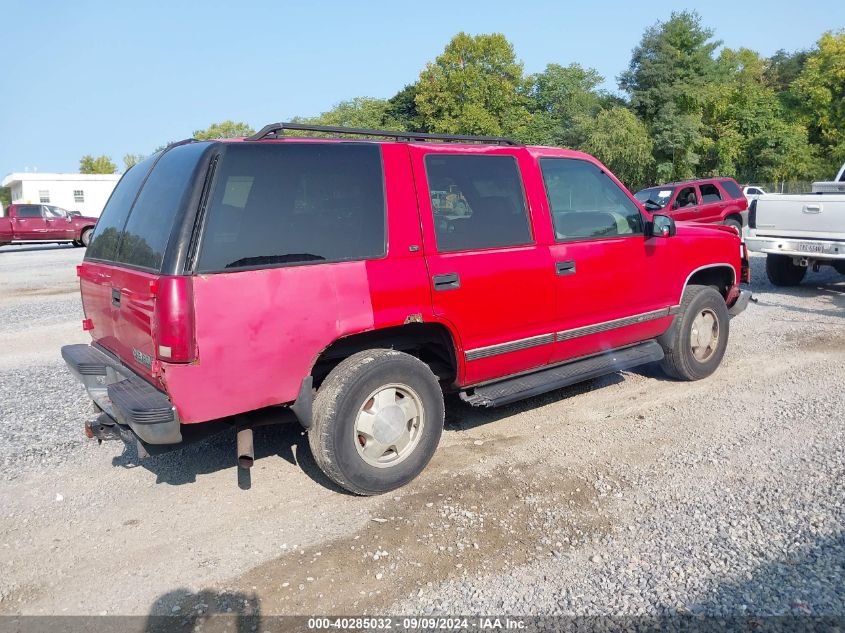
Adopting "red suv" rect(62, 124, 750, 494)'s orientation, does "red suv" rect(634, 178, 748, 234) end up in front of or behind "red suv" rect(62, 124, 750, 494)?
in front

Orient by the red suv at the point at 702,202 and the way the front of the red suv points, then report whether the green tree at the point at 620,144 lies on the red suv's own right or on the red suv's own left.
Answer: on the red suv's own right

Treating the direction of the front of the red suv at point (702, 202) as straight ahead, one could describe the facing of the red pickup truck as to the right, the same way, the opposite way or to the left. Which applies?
the opposite way

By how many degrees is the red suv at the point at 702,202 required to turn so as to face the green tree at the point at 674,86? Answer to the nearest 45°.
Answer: approximately 135° to its right

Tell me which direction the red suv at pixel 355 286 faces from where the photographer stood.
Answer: facing away from the viewer and to the right of the viewer

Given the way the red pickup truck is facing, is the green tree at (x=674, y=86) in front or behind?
in front

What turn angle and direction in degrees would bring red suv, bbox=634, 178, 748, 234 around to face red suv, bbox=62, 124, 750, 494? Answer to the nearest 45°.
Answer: approximately 45° to its left

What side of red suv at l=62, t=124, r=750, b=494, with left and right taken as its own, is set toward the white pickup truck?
front

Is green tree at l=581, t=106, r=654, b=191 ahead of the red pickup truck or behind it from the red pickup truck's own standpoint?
ahead

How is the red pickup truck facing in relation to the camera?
to the viewer's right

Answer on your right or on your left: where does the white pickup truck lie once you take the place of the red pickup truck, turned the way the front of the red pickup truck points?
on your right

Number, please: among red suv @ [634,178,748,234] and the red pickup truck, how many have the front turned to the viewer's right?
1

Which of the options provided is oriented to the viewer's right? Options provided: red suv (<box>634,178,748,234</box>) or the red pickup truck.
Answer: the red pickup truck
